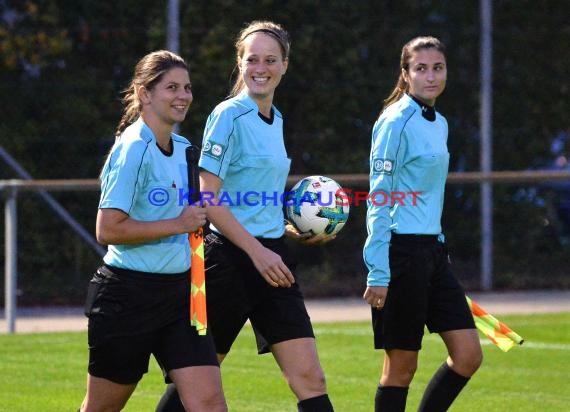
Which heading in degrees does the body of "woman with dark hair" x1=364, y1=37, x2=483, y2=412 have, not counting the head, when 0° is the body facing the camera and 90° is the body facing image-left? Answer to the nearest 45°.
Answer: approximately 315°

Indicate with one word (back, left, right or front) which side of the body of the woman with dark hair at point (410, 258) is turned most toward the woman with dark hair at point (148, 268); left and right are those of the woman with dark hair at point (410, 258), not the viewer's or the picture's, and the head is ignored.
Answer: right

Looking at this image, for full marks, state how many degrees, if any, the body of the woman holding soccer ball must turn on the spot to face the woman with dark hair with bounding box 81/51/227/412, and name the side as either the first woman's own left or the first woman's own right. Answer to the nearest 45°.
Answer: approximately 90° to the first woman's own right

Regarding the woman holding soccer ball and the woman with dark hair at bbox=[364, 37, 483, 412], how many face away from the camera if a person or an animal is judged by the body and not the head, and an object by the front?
0

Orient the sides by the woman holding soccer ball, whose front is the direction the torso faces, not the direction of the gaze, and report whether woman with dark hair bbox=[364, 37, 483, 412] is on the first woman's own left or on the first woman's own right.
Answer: on the first woman's own left

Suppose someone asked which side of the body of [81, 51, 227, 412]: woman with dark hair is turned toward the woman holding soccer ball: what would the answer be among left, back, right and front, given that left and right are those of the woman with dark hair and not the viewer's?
left

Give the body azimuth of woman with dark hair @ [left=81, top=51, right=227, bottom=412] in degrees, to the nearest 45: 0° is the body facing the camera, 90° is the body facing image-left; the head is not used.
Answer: approximately 315°

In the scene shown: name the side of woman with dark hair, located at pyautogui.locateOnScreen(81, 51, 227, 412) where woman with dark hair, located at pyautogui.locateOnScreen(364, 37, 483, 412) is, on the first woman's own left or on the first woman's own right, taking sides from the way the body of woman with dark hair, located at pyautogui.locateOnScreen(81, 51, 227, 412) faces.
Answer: on the first woman's own left

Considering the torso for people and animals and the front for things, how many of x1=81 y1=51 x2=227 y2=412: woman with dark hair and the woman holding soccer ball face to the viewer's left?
0

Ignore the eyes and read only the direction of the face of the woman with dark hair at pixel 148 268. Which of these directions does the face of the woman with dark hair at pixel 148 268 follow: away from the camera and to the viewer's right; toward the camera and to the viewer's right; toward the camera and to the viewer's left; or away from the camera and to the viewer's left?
toward the camera and to the viewer's right
